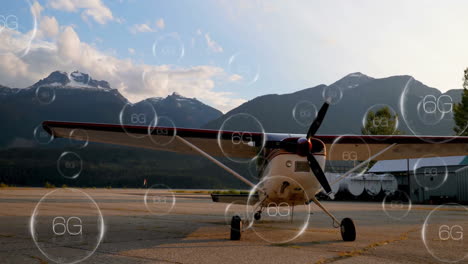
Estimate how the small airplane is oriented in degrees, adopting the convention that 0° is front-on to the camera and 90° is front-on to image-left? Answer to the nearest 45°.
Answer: approximately 0°

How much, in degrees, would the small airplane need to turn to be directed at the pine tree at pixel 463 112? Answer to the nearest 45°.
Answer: approximately 135° to its left

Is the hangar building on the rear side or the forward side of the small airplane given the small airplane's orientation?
on the rear side
